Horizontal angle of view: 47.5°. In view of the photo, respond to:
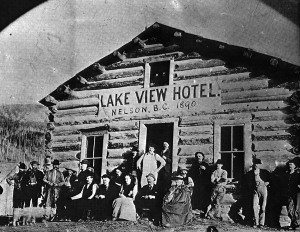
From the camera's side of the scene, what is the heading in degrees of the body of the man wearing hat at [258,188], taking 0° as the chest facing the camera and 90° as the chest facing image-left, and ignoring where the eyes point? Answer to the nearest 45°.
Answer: approximately 0°

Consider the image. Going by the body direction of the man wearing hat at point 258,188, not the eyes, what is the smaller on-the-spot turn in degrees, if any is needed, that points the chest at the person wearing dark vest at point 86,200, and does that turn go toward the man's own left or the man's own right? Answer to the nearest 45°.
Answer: approximately 90° to the man's own right

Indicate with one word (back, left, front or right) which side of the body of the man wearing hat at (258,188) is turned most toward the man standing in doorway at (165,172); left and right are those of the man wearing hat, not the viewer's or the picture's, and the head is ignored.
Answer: right
